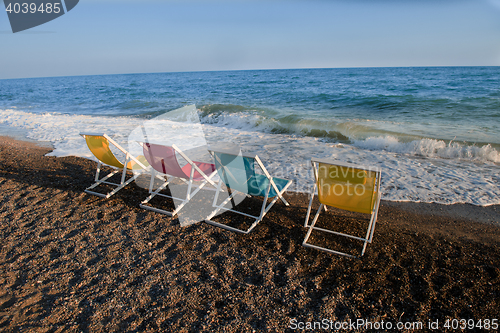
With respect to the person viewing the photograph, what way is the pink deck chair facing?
facing away from the viewer and to the right of the viewer

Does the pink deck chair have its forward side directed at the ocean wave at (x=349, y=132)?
yes
